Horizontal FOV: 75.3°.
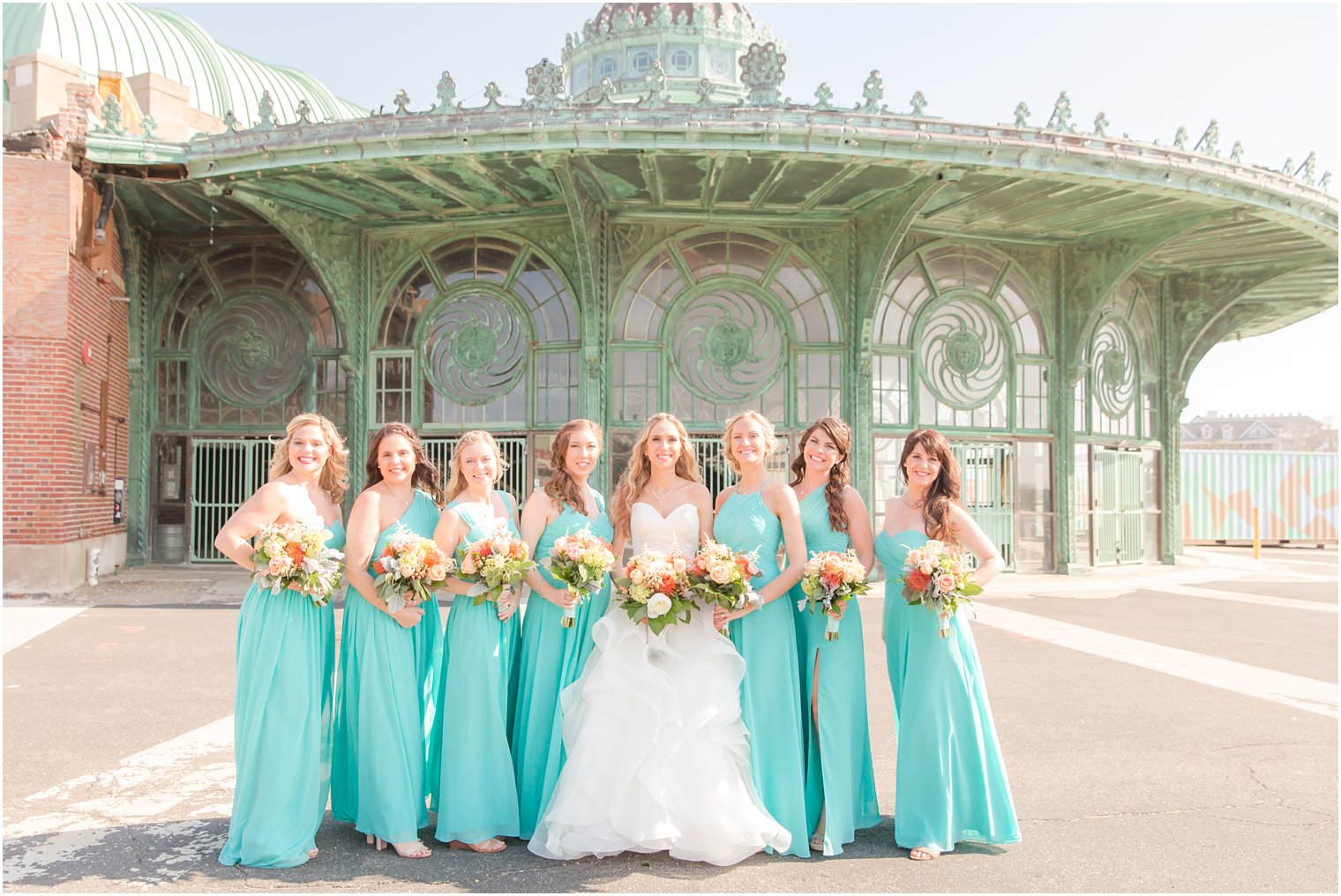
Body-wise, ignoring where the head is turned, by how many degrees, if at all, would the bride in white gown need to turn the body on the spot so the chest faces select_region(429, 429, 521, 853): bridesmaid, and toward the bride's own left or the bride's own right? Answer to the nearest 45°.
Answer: approximately 90° to the bride's own right

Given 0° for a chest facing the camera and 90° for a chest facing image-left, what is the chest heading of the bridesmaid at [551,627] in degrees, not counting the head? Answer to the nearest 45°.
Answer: approximately 315°

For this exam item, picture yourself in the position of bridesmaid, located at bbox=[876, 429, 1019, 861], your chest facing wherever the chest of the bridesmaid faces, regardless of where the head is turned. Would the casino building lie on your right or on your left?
on your right

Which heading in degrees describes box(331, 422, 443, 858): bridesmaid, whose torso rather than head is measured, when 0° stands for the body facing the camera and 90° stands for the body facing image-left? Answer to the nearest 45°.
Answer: approximately 315°

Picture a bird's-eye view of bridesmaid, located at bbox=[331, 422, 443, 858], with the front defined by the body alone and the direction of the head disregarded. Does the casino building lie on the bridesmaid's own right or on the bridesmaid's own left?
on the bridesmaid's own left

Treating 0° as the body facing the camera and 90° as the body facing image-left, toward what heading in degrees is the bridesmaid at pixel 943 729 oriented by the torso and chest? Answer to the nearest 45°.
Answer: approximately 45°

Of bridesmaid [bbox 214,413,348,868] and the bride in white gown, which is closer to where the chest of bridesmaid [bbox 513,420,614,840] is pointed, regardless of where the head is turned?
the bride in white gown

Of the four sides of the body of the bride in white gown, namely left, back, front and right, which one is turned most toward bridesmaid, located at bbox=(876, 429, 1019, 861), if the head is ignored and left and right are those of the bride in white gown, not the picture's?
left

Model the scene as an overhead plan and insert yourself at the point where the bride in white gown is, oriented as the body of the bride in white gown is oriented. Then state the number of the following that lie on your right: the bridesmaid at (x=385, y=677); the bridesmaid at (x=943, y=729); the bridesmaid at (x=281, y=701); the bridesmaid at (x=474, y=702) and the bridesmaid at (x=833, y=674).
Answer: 3
